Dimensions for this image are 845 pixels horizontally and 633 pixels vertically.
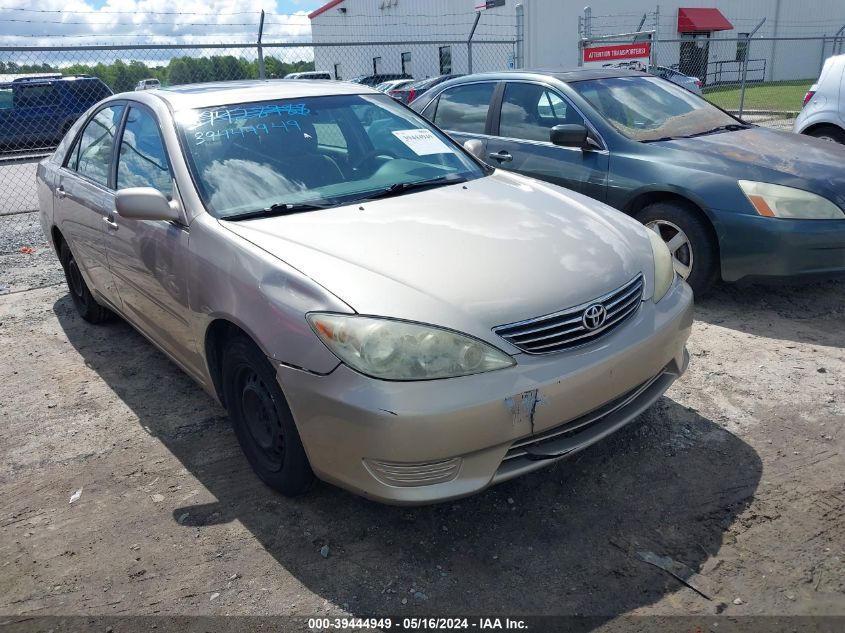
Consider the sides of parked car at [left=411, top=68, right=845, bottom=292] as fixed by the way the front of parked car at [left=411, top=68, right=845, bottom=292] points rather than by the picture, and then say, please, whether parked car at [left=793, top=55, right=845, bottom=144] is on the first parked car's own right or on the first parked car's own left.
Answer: on the first parked car's own left

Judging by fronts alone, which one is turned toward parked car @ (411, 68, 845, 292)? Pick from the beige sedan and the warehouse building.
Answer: the warehouse building

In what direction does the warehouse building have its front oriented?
toward the camera

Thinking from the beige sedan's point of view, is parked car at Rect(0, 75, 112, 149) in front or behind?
behind

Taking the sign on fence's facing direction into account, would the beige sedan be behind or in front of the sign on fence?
in front

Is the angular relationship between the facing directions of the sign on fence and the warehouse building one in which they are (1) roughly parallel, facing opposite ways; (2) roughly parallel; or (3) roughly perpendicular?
roughly parallel

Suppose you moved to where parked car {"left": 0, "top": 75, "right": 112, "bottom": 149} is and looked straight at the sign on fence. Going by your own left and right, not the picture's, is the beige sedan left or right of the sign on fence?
right

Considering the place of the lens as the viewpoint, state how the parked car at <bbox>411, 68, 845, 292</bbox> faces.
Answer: facing the viewer and to the right of the viewer

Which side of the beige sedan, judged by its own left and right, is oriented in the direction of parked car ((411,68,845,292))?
left

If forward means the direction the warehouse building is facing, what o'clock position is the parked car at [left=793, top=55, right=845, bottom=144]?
The parked car is roughly at 12 o'clock from the warehouse building.

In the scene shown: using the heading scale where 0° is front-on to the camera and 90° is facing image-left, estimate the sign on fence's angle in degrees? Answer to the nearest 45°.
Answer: approximately 0°

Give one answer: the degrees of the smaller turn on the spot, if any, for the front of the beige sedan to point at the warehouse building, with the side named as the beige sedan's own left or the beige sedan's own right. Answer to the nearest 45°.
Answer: approximately 135° to the beige sedan's own left

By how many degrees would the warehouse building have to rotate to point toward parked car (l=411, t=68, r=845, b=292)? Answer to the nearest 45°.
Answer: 0° — it already faces it

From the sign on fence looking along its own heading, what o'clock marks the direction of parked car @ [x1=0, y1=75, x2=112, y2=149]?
The parked car is roughly at 3 o'clock from the sign on fence.

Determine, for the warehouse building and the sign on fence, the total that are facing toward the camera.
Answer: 2

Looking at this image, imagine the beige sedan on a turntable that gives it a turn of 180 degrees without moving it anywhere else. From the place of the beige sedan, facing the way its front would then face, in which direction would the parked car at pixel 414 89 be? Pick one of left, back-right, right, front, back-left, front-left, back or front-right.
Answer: front-right

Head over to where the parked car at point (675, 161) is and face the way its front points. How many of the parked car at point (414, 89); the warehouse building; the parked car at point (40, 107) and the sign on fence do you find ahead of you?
0
